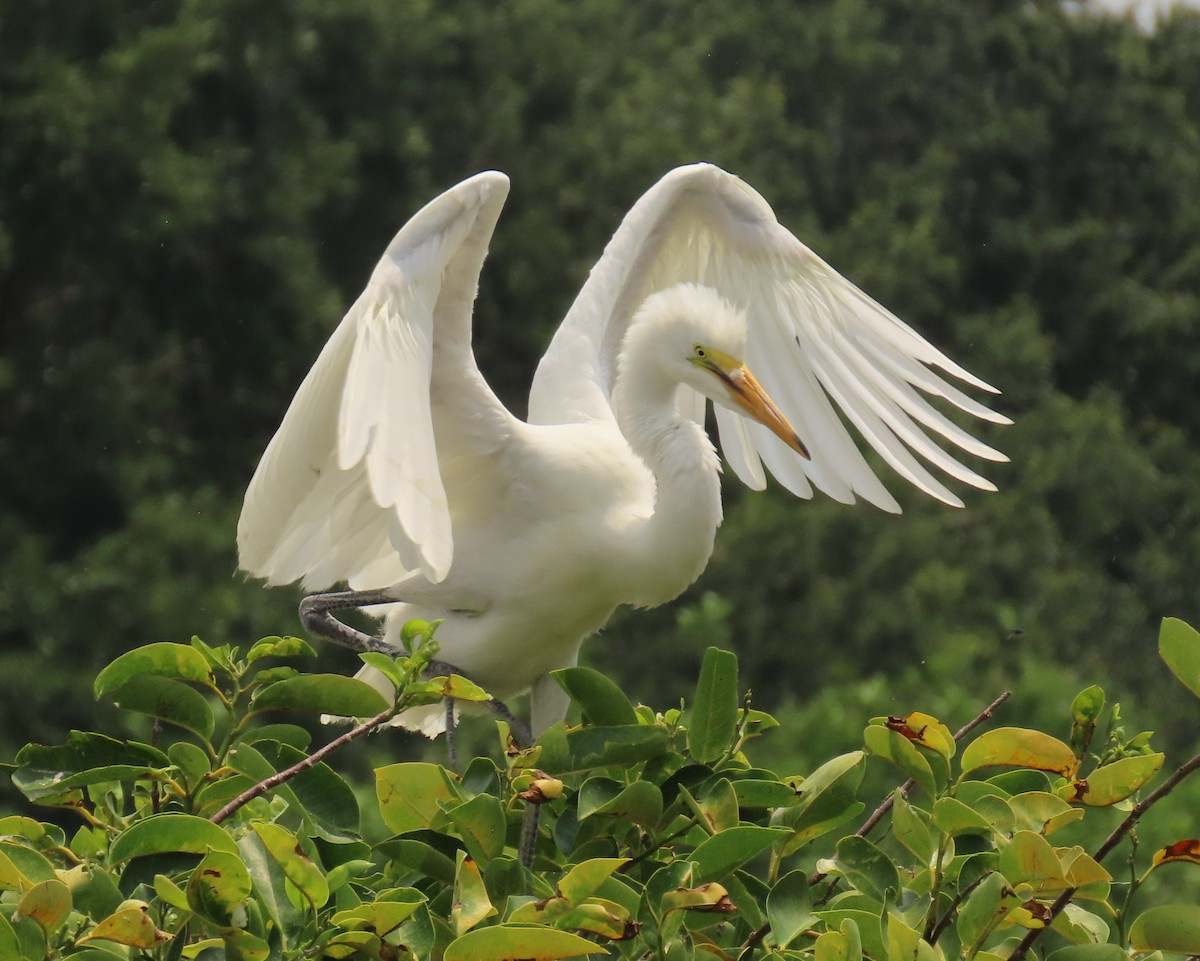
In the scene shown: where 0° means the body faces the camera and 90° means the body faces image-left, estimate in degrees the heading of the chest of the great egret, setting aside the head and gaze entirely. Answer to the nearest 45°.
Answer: approximately 315°
